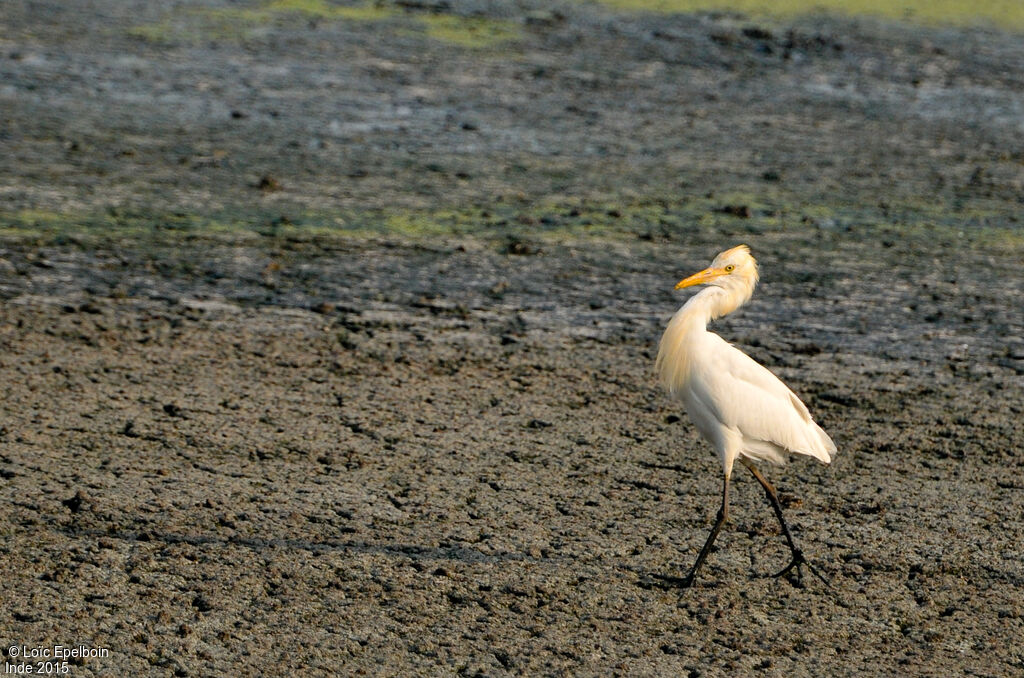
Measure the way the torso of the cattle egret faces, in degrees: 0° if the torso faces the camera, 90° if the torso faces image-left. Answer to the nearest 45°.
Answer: approximately 90°
